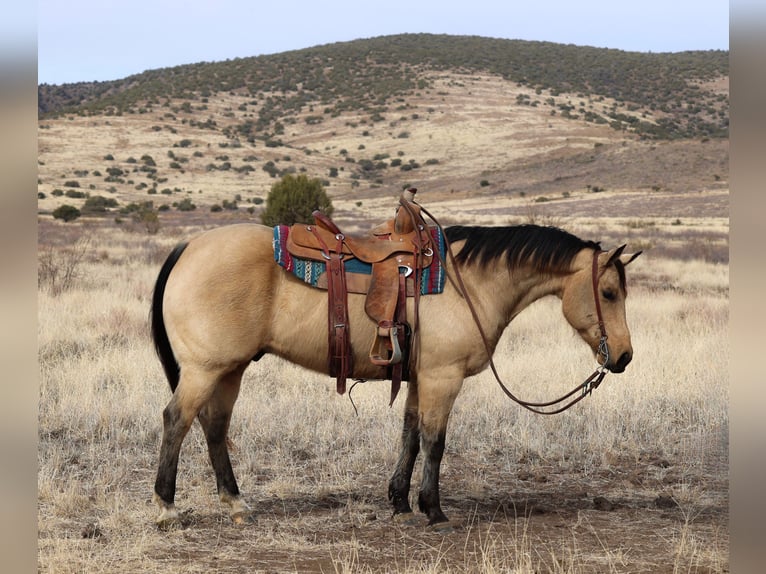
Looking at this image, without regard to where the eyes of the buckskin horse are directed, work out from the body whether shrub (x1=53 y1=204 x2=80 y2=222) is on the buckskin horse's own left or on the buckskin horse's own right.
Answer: on the buckskin horse's own left

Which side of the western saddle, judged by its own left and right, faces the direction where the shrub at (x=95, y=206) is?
left

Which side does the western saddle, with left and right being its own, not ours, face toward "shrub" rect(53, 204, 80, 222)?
left

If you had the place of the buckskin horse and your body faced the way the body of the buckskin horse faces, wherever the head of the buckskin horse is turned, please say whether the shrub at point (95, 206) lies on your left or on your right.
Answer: on your left

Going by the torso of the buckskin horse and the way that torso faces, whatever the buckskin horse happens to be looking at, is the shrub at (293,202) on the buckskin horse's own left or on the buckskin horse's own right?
on the buckskin horse's own left

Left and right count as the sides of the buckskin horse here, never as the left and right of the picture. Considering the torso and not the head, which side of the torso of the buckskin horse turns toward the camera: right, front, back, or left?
right

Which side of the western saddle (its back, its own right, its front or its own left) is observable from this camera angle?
right

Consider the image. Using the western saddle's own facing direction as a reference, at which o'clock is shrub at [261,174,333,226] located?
The shrub is roughly at 9 o'clock from the western saddle.
